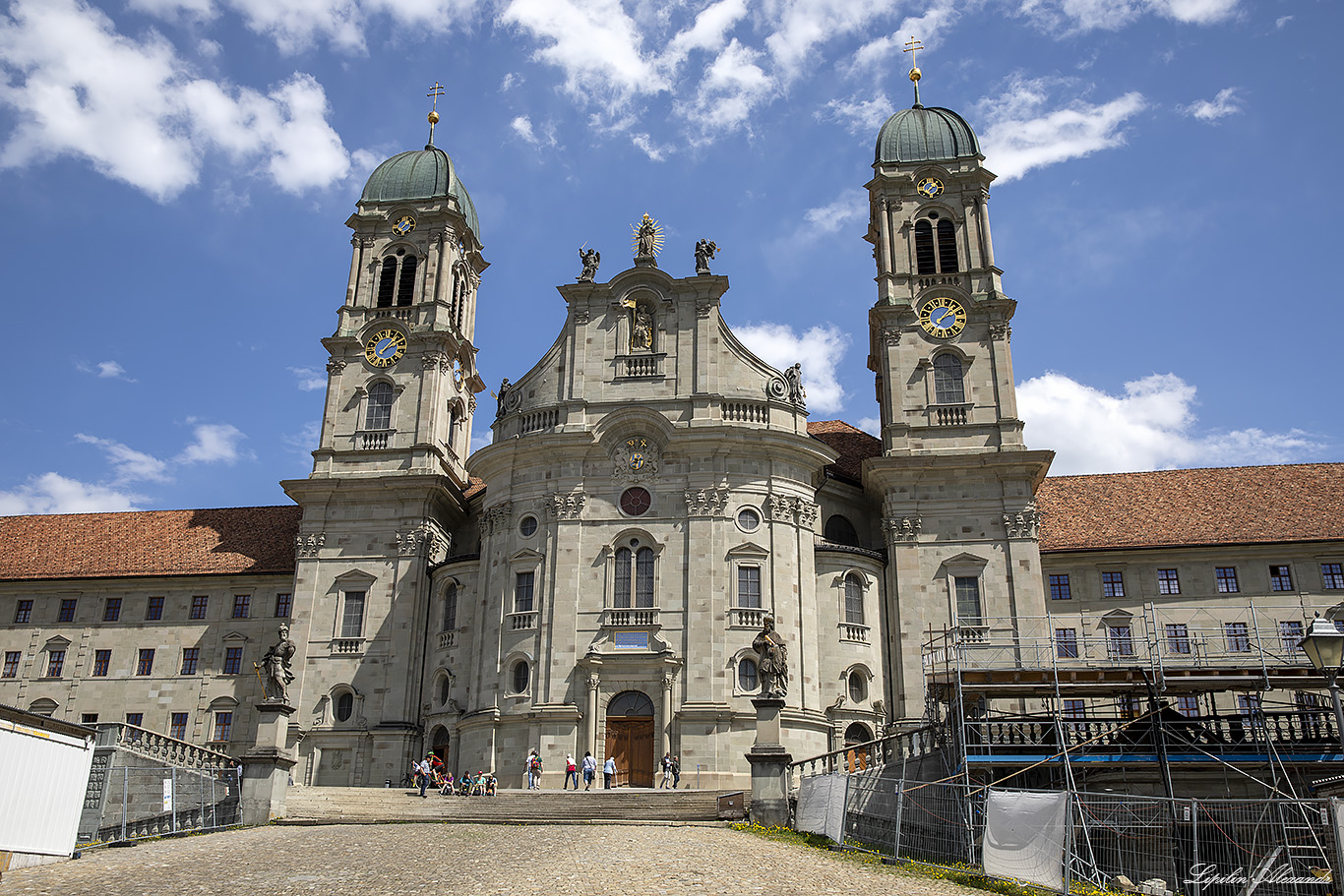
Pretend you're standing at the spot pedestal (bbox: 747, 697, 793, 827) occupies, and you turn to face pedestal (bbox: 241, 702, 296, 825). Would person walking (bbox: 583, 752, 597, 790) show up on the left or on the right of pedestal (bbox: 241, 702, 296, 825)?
right

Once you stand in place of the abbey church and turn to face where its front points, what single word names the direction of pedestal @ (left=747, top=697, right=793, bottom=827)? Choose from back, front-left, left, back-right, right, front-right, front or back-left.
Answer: front

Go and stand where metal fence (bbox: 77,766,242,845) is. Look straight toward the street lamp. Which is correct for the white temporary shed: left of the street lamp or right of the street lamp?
right

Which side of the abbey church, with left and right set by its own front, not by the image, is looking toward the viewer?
front

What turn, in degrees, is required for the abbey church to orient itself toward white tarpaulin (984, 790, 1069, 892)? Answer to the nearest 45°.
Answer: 0° — it already faces it

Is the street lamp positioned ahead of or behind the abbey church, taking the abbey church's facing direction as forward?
ahead

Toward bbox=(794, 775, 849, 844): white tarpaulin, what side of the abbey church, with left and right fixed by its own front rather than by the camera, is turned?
front

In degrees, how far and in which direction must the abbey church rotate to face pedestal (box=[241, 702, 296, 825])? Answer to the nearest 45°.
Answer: approximately 45° to its right

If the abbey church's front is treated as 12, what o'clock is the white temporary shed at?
The white temporary shed is roughly at 1 o'clock from the abbey church.
